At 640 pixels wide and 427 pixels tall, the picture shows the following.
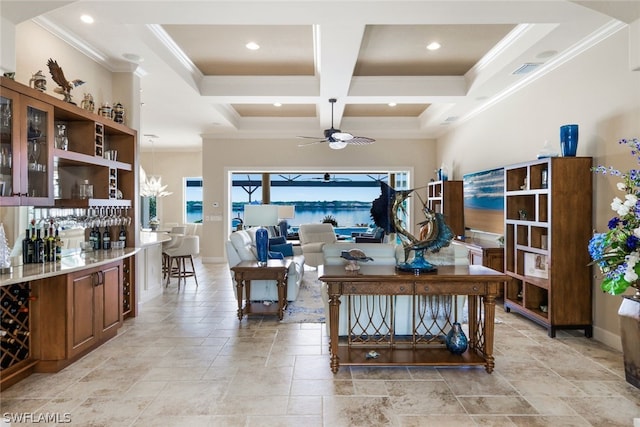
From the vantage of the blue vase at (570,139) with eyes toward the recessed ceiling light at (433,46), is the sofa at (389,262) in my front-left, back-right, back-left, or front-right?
front-left

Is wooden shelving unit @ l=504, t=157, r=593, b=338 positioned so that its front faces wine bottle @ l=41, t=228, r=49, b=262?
yes

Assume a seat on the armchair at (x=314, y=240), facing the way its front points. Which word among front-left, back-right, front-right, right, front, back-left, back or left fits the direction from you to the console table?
front

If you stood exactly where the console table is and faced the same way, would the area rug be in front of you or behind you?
behind

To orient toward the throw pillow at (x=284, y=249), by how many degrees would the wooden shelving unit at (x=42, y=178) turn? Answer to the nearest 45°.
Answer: approximately 90° to its left

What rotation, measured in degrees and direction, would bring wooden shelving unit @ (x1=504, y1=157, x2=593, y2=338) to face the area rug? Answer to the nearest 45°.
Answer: approximately 45° to its right

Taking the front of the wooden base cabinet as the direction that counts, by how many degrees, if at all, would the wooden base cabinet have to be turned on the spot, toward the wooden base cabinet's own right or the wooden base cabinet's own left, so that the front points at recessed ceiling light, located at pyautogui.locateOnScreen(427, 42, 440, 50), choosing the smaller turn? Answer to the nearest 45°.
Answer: approximately 45° to the wooden base cabinet's own left

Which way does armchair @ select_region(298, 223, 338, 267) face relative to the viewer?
toward the camera

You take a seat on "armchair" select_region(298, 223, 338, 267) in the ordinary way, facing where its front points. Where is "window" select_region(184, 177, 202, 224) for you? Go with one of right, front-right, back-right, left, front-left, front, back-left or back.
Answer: back-right

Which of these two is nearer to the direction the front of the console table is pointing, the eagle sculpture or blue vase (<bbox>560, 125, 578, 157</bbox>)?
the eagle sculpture

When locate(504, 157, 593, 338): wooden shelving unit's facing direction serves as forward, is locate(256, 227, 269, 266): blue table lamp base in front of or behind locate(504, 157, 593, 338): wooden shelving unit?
in front

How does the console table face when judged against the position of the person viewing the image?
facing the viewer

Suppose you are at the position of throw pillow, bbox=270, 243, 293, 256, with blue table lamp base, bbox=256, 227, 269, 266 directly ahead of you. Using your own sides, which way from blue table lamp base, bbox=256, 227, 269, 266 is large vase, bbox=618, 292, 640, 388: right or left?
left

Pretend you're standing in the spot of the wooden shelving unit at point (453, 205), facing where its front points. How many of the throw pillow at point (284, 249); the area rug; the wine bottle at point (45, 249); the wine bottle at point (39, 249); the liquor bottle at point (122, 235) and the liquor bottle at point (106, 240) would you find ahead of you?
6

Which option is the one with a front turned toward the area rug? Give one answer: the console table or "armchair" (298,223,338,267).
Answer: the armchair

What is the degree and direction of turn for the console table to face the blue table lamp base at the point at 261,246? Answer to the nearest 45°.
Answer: approximately 135° to its right
